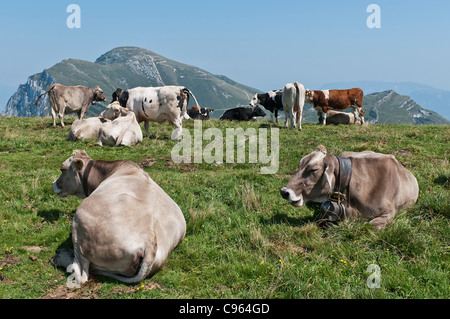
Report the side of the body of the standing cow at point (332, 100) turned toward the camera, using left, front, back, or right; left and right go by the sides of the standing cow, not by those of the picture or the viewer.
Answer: left

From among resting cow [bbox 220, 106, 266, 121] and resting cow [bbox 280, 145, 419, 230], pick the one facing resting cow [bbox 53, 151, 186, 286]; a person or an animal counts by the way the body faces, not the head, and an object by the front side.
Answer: resting cow [bbox 280, 145, 419, 230]

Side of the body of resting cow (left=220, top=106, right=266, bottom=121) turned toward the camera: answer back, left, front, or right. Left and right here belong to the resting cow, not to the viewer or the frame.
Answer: right

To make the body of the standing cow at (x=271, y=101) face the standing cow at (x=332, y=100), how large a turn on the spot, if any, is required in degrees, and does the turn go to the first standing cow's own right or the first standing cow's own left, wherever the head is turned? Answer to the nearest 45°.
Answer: approximately 135° to the first standing cow's own left

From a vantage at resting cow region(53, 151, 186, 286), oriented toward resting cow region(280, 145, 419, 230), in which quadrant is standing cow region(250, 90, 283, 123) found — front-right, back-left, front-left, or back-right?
front-left

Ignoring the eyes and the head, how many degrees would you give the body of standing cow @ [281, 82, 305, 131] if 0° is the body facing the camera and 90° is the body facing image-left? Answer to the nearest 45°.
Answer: approximately 180°

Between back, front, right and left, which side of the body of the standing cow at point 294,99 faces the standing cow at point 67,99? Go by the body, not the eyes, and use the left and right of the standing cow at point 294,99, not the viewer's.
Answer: left

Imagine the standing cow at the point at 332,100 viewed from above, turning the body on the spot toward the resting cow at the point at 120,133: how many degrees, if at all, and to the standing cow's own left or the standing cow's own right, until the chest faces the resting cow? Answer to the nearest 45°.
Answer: approximately 45° to the standing cow's own left

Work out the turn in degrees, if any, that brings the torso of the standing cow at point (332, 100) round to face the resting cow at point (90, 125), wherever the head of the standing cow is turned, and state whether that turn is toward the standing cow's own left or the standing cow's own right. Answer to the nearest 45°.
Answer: approximately 45° to the standing cow's own left

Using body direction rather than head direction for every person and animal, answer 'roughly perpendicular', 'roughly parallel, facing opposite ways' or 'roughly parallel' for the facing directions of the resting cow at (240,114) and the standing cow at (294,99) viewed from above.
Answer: roughly perpendicular

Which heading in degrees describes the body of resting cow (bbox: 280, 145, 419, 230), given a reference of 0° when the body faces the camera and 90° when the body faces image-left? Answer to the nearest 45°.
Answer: approximately 45°

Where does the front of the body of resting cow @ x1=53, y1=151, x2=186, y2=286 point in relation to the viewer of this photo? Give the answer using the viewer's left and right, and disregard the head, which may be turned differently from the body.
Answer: facing away from the viewer and to the left of the viewer

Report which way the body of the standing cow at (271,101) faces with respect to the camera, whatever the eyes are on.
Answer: to the viewer's left
